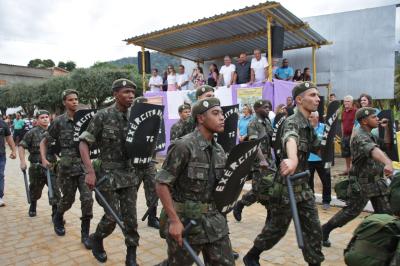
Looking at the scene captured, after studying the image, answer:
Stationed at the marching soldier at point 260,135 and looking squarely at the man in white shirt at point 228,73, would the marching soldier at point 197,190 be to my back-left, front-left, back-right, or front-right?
back-left

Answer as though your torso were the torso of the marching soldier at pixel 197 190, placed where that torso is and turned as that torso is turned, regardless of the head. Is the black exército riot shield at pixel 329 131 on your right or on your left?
on your left

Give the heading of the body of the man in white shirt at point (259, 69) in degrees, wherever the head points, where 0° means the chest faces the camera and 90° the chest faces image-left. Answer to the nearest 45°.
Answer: approximately 0°
